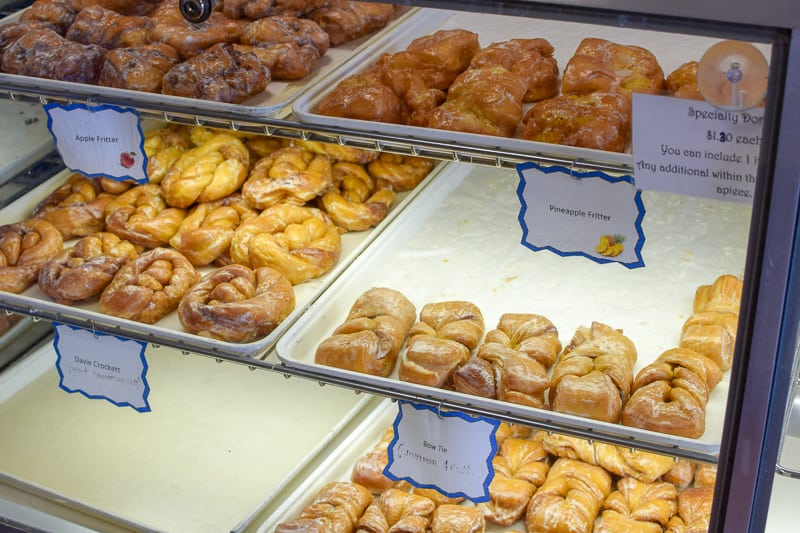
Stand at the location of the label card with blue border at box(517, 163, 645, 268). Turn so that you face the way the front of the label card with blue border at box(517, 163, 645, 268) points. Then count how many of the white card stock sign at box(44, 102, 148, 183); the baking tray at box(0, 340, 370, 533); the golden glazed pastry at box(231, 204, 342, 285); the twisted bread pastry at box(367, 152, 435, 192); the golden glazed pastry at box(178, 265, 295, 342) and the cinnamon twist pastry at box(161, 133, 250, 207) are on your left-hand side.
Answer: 0

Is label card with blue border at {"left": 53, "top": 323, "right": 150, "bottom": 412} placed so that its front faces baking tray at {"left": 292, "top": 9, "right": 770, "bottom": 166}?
no

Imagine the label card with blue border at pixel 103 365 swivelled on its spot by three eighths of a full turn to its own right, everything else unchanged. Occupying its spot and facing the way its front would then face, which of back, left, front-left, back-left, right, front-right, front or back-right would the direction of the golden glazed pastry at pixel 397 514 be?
back-right

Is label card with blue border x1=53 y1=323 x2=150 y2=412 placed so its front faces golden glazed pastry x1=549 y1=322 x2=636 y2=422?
no

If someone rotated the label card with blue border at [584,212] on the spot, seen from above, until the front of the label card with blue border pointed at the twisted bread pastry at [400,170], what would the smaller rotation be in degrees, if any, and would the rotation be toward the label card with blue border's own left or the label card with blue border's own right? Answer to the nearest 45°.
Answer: approximately 90° to the label card with blue border's own right

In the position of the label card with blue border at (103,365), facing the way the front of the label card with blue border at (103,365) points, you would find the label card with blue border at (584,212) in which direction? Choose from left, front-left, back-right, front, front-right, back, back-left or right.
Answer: left

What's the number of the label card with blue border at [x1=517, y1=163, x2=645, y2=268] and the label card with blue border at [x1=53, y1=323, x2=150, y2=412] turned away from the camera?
0

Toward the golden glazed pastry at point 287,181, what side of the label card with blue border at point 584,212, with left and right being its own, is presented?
right

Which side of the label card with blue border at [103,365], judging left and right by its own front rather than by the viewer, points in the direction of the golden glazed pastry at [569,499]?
left

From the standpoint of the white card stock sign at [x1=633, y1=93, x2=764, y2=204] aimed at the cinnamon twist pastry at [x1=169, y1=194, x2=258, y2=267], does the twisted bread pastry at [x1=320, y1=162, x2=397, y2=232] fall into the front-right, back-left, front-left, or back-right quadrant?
front-right

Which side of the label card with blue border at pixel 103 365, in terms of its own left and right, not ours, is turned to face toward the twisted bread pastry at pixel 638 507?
left

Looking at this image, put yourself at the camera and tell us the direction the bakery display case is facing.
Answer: facing the viewer and to the left of the viewer

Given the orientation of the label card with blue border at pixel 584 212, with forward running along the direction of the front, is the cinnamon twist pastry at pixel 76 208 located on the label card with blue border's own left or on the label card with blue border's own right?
on the label card with blue border's own right
